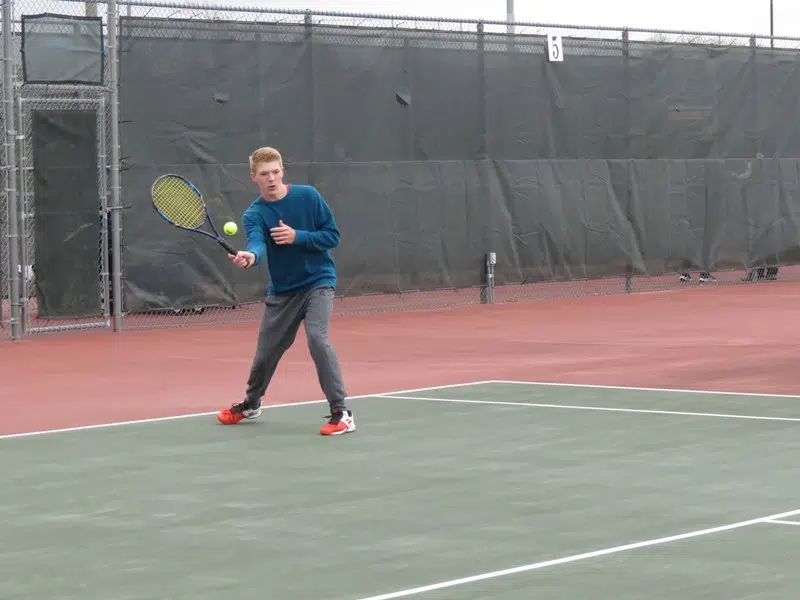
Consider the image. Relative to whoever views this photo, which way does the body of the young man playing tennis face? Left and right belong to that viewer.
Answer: facing the viewer and to the left of the viewer

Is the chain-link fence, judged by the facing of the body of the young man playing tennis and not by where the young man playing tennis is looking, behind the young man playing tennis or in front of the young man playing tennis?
behind

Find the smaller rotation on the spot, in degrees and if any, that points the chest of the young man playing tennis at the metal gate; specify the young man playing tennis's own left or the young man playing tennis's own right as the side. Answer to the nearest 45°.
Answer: approximately 135° to the young man playing tennis's own right
